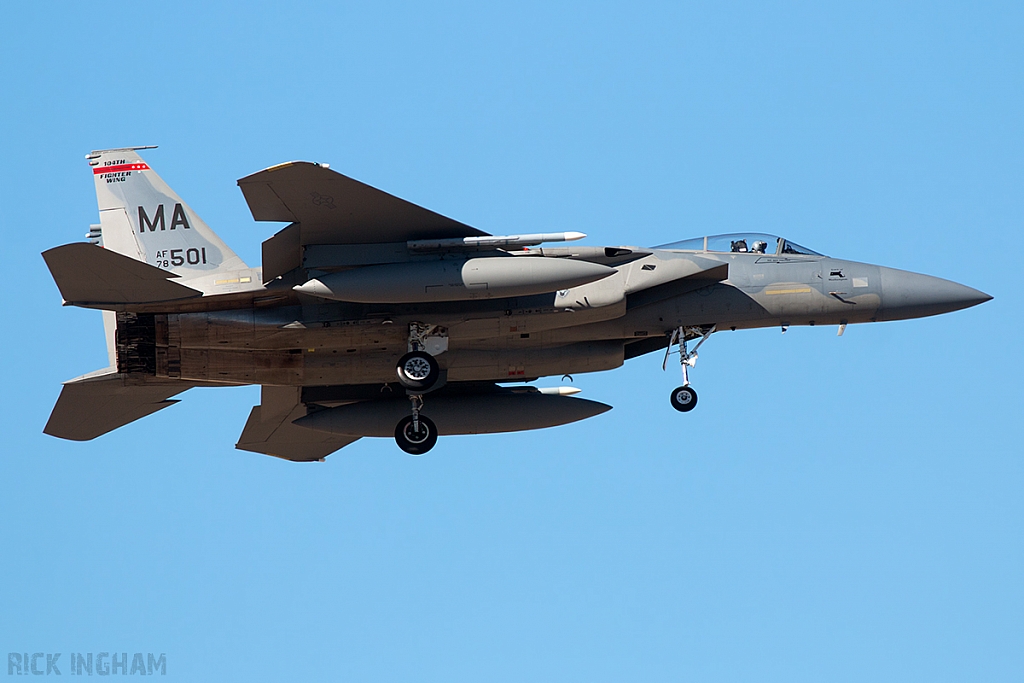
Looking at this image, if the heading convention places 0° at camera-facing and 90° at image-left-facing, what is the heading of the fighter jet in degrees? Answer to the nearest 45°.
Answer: approximately 270°
